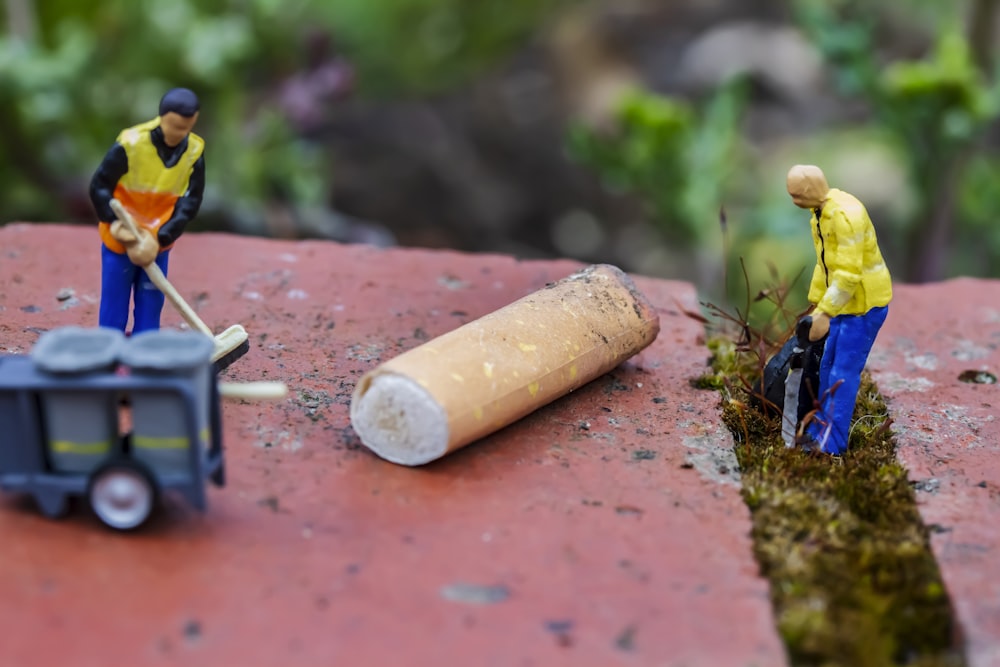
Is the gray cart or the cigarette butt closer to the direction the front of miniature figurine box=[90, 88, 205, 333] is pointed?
the gray cart

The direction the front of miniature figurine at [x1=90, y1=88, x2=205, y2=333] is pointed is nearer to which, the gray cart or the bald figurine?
the gray cart

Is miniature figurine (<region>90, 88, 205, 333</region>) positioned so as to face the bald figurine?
no

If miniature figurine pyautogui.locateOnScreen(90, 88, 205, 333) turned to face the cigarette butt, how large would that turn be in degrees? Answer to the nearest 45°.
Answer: approximately 45° to its left

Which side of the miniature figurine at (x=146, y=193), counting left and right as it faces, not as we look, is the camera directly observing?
front

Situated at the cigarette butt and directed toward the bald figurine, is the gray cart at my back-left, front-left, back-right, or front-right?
back-right

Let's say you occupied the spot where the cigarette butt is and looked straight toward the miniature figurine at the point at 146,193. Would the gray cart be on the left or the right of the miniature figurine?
left

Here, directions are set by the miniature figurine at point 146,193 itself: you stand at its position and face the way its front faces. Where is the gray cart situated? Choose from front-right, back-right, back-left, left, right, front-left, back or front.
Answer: front
